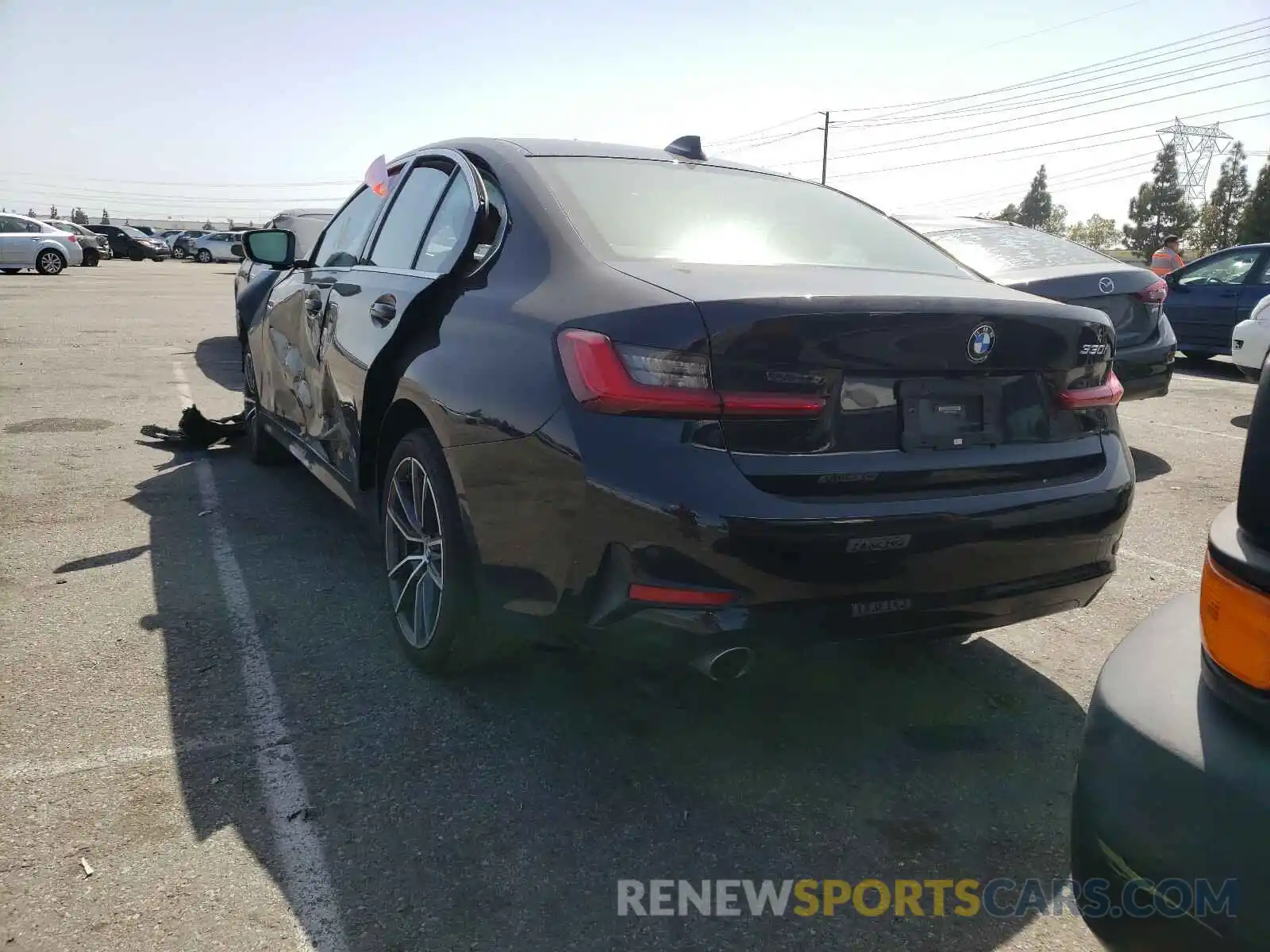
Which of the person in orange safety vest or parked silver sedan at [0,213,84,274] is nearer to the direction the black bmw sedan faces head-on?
the parked silver sedan

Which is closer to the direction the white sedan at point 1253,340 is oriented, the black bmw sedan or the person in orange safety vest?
the black bmw sedan

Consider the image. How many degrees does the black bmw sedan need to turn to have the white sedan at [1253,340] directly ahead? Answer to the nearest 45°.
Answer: approximately 90° to its right

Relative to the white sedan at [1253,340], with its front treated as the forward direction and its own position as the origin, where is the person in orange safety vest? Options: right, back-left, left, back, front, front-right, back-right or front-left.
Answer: back-right

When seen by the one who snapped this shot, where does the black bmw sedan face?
facing away from the viewer and to the left of the viewer

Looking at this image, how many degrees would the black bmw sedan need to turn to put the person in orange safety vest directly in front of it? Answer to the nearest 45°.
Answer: approximately 90° to its right

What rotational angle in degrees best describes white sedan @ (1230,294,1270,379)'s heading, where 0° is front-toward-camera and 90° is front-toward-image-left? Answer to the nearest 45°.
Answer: approximately 45°

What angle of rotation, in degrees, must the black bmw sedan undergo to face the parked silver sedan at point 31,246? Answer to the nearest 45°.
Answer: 0° — it already faces it

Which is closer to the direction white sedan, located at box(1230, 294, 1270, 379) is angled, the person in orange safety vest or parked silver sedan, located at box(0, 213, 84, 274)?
the parked silver sedan

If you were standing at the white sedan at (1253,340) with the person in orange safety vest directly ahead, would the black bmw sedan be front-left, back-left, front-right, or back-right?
back-left
